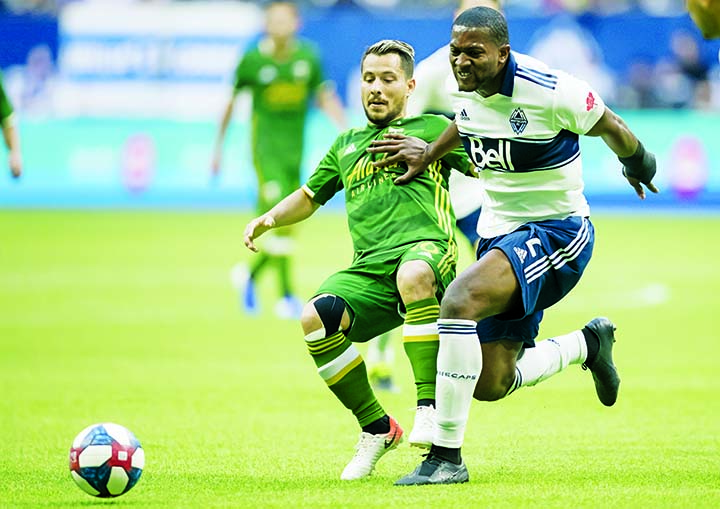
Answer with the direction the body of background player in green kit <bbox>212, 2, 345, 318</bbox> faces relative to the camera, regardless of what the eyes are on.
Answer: toward the camera

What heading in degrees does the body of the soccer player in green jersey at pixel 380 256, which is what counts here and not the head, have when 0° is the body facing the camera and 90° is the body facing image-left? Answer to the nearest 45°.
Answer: approximately 45°

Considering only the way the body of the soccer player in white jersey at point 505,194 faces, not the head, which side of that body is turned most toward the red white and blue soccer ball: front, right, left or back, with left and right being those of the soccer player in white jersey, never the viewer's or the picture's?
front

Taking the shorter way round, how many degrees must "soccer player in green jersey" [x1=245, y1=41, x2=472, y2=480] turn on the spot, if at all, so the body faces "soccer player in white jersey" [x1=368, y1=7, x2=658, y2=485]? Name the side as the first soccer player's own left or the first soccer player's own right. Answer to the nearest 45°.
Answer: approximately 135° to the first soccer player's own left

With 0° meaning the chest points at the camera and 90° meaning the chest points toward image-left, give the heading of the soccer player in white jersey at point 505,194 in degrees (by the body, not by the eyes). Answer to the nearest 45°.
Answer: approximately 45°

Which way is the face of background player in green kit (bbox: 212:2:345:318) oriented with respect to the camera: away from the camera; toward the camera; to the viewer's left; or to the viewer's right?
toward the camera

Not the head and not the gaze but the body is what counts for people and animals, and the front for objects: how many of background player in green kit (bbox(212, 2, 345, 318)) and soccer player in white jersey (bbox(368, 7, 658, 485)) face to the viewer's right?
0

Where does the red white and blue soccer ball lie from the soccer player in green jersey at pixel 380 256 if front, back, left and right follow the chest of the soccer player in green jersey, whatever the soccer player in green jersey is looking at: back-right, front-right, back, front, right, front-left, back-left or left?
front

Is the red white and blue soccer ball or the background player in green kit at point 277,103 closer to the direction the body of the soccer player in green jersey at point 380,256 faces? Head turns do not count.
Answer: the red white and blue soccer ball

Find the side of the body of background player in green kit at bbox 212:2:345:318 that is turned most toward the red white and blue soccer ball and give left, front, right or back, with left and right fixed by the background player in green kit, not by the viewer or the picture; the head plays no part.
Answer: front

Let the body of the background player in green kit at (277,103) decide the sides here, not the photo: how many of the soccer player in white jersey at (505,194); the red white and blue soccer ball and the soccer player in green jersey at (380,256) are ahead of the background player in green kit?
3

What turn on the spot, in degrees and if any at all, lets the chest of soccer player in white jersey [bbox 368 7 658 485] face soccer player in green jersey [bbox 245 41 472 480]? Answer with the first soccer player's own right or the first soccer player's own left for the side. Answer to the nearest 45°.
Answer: approximately 45° to the first soccer player's own right

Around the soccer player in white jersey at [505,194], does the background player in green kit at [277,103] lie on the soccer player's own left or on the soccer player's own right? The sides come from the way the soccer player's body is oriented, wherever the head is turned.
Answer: on the soccer player's own right

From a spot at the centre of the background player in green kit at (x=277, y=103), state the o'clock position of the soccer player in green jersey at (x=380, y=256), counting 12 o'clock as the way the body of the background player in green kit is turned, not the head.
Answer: The soccer player in green jersey is roughly at 12 o'clock from the background player in green kit.

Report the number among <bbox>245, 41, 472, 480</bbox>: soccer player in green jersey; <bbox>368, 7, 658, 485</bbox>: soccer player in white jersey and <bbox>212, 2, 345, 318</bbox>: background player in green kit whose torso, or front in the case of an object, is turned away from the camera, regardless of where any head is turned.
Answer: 0

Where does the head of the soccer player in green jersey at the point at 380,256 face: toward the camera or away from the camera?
toward the camera

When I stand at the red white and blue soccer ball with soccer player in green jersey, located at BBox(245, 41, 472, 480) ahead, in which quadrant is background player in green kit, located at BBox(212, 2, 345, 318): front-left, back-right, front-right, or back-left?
front-left
